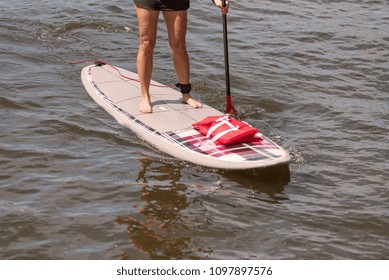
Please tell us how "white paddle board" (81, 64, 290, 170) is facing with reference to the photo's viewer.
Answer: facing the viewer and to the right of the viewer
